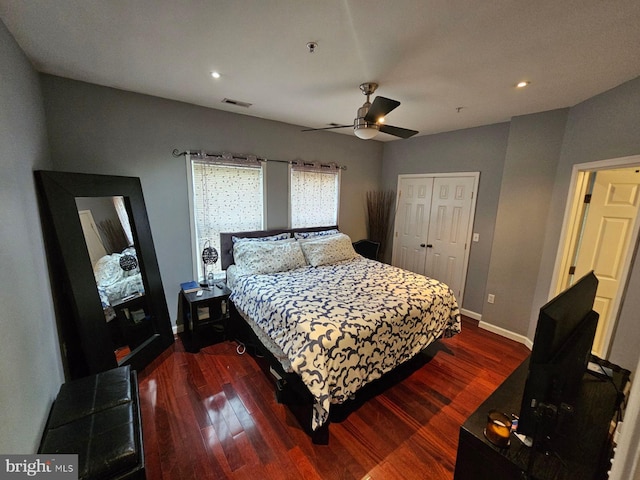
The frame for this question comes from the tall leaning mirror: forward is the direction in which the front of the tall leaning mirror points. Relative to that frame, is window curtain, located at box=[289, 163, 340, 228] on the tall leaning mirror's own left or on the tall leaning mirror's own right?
on the tall leaning mirror's own left

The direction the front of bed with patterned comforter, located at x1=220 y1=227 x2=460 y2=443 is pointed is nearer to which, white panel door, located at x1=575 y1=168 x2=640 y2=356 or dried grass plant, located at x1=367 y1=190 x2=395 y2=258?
the white panel door

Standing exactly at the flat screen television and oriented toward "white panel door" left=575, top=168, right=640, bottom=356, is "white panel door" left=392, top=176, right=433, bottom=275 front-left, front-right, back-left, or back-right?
front-left

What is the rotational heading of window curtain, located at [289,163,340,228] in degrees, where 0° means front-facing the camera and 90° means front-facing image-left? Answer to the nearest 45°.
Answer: approximately 315°

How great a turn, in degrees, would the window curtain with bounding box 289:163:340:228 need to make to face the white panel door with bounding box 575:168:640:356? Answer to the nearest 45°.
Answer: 0° — it already faces it

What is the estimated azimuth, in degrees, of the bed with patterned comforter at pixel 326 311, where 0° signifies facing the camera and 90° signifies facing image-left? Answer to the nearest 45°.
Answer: approximately 315°

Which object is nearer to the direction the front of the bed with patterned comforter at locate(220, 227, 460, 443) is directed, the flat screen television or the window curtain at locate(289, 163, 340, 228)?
the flat screen television

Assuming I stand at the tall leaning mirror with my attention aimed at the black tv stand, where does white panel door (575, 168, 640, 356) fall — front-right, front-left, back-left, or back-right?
front-left

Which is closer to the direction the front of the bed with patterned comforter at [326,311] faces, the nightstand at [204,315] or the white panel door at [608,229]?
the white panel door

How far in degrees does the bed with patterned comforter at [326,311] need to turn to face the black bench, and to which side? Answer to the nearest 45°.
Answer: approximately 90° to its right

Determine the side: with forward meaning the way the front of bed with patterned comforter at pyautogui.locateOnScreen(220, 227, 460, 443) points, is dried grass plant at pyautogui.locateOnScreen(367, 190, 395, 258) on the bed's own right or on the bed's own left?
on the bed's own left

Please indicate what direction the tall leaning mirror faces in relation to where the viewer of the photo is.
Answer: facing the viewer and to the right of the viewer

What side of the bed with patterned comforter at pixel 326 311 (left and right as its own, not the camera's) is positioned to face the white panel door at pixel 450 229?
left

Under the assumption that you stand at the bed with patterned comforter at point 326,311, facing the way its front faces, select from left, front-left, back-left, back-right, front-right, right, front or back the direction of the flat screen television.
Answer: front

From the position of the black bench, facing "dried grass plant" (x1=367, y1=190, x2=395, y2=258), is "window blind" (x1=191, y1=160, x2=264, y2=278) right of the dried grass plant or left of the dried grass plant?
left

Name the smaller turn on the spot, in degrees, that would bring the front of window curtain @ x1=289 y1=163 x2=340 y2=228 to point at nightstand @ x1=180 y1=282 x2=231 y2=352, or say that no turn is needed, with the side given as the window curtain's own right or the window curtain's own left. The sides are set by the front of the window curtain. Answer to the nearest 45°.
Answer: approximately 90° to the window curtain's own right

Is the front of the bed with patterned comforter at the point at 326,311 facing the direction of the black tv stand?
yes

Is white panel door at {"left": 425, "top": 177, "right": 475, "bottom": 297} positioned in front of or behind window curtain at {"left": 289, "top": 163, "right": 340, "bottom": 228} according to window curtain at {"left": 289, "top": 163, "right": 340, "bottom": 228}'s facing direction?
in front
